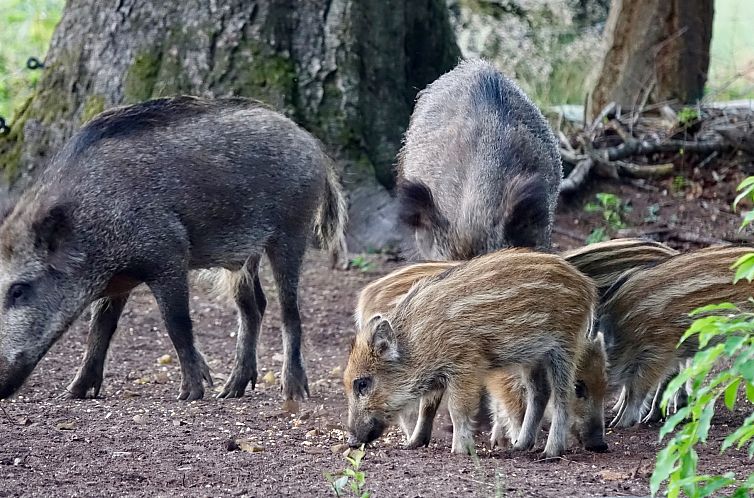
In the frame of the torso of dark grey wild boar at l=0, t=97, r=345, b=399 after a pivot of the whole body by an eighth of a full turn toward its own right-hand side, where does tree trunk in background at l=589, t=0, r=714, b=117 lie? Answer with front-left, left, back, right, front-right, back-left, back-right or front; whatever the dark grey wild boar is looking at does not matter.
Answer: right

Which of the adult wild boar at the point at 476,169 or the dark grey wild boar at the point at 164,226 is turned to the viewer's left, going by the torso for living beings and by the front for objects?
the dark grey wild boar

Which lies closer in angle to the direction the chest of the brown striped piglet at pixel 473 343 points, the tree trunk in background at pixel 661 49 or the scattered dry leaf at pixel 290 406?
the scattered dry leaf

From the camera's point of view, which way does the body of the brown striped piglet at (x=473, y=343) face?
to the viewer's left

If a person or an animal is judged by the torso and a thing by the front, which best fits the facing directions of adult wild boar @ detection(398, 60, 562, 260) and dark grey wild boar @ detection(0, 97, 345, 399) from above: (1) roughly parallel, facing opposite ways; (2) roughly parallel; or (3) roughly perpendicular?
roughly perpendicular

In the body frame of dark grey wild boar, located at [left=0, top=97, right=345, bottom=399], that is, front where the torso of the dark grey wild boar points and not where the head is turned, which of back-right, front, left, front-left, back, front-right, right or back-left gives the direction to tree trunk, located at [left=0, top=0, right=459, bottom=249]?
right

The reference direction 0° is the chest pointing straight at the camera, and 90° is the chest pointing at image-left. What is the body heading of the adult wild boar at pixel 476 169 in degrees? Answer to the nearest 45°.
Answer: approximately 0°

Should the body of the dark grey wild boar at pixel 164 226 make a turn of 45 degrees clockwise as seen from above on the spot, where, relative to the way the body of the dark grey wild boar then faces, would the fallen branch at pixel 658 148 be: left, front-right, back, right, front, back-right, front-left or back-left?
right

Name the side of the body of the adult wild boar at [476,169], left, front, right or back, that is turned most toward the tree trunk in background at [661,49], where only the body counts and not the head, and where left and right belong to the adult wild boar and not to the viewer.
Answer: back

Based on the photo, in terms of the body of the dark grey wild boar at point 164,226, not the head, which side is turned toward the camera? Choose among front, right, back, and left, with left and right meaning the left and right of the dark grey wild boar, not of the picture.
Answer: left
